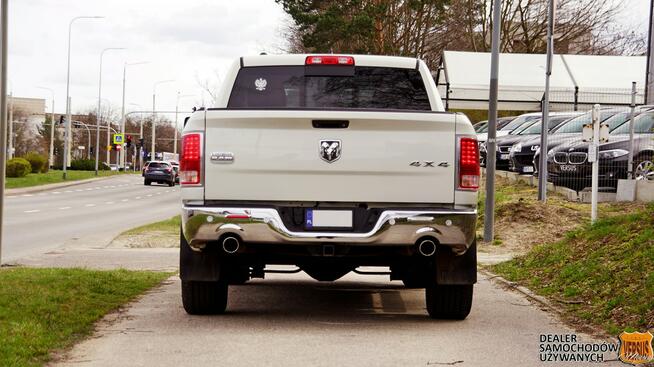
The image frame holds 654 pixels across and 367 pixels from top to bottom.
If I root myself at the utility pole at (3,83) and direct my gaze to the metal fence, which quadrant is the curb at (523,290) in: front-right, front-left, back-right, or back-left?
front-right

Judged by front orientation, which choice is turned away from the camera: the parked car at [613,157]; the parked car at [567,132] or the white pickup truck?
the white pickup truck

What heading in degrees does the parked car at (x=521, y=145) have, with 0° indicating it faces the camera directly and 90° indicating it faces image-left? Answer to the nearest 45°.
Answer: approximately 45°

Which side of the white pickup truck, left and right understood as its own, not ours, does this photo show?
back

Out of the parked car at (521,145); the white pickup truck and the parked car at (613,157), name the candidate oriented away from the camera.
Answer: the white pickup truck

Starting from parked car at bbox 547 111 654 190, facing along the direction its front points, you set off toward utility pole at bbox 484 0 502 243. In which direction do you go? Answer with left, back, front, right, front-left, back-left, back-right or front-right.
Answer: front

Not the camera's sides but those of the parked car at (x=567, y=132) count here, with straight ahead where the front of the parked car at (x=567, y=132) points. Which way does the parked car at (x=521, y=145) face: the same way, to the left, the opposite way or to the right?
the same way

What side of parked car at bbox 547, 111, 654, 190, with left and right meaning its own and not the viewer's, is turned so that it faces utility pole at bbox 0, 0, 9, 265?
front

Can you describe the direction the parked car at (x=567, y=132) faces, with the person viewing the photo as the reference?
facing the viewer and to the left of the viewer

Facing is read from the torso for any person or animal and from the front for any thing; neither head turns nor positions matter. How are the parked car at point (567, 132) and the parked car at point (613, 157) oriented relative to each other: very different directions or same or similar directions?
same or similar directions

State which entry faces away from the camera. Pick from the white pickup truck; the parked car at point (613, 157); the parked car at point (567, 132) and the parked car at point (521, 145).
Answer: the white pickup truck

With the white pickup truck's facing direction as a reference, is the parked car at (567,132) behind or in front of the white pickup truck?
in front

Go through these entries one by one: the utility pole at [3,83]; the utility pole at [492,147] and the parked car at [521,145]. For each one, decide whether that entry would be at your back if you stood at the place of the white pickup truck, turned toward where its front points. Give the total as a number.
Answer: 0

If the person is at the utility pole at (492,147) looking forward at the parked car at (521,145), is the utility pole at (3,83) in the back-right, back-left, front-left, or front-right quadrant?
back-left

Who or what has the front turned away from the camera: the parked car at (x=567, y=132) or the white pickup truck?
the white pickup truck

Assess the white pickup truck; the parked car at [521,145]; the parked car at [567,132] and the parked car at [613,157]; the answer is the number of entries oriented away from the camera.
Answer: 1

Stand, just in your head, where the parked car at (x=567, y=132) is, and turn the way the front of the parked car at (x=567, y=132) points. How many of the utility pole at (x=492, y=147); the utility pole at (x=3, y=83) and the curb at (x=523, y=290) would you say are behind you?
0
